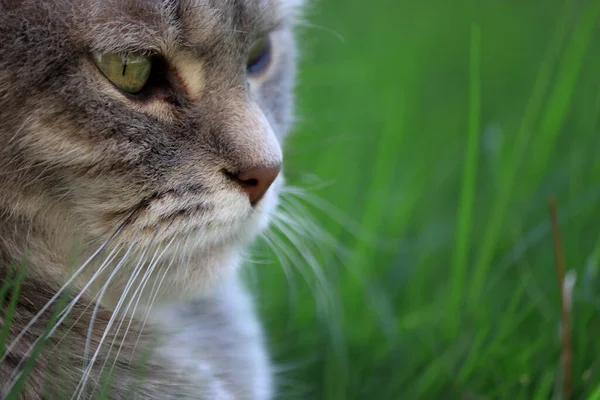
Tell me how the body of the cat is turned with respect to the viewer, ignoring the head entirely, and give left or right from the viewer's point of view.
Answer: facing the viewer and to the right of the viewer
